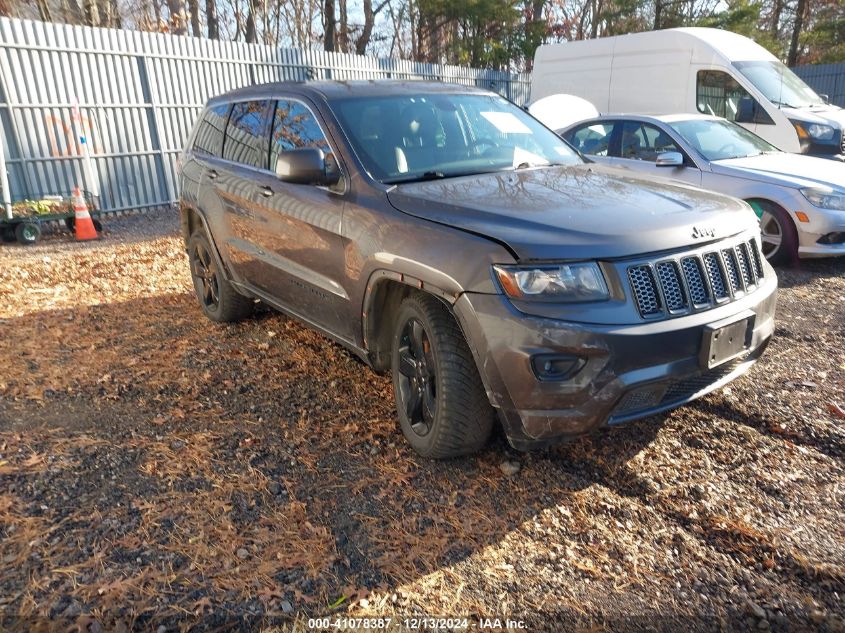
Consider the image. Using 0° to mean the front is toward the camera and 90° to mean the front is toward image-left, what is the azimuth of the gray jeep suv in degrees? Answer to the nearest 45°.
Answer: approximately 315°

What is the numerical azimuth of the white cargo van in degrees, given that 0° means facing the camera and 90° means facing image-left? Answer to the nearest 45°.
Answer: approximately 315°

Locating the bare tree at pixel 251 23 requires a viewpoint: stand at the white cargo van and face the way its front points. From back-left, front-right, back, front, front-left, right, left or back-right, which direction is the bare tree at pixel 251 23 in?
back

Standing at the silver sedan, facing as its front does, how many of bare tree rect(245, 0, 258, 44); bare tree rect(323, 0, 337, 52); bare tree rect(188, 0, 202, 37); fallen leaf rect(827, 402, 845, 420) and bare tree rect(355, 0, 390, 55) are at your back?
4

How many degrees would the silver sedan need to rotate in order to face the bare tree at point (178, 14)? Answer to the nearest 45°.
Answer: approximately 180°

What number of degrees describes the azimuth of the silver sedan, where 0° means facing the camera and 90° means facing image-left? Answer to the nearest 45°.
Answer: approximately 315°

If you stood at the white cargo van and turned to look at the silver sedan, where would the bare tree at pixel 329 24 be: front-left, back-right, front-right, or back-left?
back-right

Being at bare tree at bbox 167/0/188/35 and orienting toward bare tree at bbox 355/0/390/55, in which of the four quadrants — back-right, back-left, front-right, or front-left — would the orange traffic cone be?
back-right

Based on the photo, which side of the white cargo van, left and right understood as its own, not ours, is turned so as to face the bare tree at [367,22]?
back

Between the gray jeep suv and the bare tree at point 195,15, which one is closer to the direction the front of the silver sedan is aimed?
the gray jeep suv
